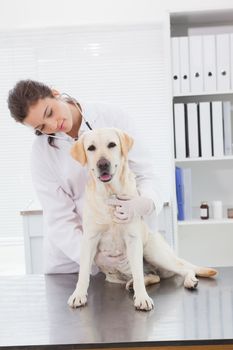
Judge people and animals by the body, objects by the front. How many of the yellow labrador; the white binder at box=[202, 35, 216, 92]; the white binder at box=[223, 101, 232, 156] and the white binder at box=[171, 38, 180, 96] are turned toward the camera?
4

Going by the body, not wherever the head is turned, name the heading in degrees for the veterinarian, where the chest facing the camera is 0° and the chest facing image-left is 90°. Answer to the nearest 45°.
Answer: approximately 315°

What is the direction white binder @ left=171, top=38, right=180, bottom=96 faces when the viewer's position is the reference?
facing the viewer

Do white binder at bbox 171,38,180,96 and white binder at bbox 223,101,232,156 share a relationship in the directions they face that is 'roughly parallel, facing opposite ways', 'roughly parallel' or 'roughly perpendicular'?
roughly parallel

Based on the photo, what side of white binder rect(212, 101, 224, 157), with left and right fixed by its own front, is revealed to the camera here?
front

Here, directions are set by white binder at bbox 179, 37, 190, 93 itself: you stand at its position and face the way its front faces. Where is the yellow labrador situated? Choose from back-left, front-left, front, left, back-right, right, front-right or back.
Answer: front

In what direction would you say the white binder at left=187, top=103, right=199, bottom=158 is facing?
toward the camera

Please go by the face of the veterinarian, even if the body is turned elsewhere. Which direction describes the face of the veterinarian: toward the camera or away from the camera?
toward the camera

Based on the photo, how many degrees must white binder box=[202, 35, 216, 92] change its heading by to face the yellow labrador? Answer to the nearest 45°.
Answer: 0° — it already faces it

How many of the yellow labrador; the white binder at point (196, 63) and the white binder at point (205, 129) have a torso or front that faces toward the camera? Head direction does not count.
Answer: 3
